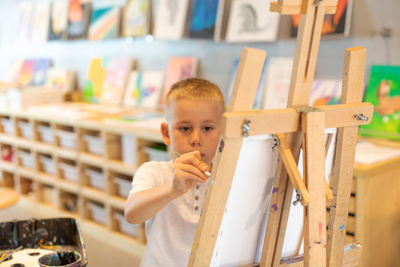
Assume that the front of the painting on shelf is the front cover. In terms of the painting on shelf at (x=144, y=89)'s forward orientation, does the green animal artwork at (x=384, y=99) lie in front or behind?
in front

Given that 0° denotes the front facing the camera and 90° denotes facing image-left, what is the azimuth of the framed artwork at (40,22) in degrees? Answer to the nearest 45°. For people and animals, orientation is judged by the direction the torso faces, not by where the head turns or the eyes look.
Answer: approximately 45°

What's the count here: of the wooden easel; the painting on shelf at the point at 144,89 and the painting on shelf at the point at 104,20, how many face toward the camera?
2

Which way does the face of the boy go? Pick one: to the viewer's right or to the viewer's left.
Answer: to the viewer's right

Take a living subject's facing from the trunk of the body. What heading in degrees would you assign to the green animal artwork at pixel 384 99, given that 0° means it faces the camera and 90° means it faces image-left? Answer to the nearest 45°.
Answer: approximately 45°

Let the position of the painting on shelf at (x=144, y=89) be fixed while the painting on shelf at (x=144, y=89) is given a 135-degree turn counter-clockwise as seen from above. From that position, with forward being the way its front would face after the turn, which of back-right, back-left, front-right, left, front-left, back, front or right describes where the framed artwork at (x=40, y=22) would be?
left

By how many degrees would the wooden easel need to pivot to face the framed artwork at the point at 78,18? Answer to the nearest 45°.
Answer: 0° — it already faces it

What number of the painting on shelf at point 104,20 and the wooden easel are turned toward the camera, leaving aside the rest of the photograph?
1

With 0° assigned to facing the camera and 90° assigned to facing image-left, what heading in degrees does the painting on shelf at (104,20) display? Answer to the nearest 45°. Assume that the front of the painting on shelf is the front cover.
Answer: approximately 0°
